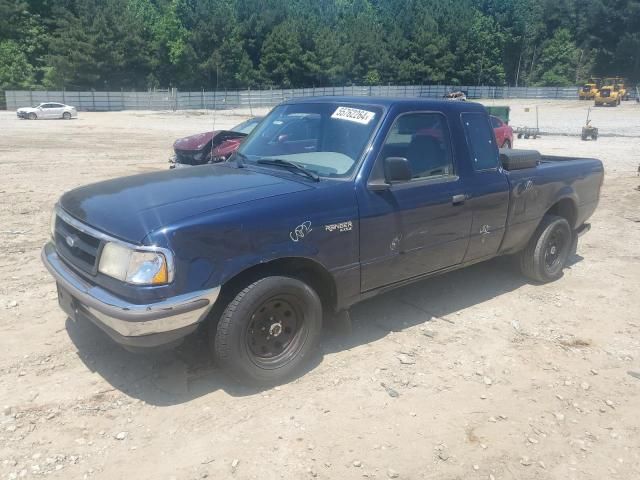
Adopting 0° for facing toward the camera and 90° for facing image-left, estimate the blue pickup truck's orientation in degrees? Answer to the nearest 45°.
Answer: approximately 45°

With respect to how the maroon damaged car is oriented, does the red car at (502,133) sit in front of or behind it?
behind

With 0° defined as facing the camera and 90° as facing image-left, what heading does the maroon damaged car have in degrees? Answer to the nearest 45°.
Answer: approximately 45°

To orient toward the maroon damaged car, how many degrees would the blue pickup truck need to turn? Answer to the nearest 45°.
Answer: approximately 135° to its right

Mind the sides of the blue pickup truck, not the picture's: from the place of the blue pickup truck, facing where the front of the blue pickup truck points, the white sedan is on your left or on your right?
on your right
